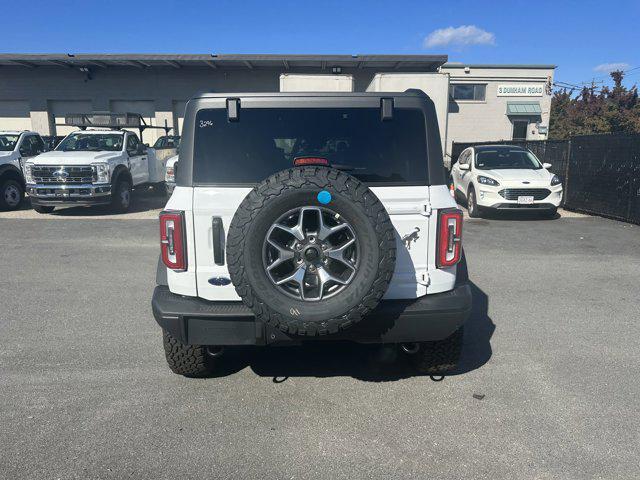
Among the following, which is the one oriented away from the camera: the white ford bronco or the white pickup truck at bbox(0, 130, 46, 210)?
the white ford bronco

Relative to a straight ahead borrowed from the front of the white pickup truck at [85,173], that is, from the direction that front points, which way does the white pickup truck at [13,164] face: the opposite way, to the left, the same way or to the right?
the same way

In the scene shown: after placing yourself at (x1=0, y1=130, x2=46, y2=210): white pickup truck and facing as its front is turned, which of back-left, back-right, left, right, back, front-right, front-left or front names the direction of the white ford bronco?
front-left

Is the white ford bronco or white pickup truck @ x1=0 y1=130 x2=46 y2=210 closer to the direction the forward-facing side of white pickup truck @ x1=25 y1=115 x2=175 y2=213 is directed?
the white ford bronco

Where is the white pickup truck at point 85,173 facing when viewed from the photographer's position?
facing the viewer and to the left of the viewer

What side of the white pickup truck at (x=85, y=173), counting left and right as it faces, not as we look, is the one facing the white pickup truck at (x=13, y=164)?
right

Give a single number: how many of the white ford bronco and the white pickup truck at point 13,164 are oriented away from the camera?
1

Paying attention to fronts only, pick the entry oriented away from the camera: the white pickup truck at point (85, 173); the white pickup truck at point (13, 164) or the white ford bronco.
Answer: the white ford bronco

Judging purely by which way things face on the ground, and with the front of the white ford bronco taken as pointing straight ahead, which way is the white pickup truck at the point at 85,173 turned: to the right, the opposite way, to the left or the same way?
the opposite way

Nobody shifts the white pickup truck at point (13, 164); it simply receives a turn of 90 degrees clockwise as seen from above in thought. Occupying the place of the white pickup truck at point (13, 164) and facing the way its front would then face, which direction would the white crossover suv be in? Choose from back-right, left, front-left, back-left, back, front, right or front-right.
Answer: back

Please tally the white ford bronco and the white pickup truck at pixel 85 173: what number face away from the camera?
1

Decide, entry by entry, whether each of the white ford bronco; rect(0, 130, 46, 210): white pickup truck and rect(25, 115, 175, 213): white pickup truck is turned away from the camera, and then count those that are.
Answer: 1

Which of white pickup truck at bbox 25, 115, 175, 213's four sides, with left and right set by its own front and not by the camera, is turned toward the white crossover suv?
left

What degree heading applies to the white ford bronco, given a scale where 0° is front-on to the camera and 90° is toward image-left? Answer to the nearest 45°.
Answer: approximately 180°
